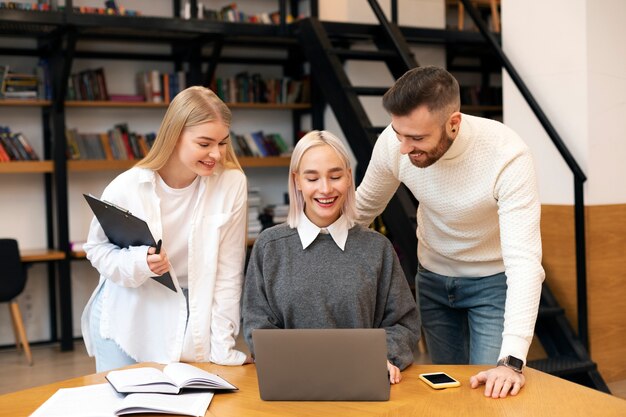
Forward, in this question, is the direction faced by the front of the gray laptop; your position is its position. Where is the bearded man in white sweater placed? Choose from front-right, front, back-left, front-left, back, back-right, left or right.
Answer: front-right

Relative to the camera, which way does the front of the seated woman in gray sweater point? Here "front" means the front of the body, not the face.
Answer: toward the camera

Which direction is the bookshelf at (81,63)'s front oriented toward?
toward the camera

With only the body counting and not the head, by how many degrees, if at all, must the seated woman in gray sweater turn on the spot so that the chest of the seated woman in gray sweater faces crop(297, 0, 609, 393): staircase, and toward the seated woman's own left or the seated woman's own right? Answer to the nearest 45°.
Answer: approximately 180°

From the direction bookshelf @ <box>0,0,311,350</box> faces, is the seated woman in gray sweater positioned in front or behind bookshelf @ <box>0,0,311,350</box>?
in front

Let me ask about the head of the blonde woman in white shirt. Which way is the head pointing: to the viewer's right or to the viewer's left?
to the viewer's right

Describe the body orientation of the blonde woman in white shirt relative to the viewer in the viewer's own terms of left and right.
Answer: facing the viewer and to the right of the viewer

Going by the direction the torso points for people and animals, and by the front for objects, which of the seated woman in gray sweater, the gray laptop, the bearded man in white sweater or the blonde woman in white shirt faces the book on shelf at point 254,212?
the gray laptop

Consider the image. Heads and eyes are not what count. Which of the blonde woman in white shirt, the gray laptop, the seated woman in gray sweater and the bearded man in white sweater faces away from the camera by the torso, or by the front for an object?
the gray laptop

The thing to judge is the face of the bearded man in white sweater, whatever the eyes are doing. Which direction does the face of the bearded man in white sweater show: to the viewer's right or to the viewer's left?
to the viewer's left

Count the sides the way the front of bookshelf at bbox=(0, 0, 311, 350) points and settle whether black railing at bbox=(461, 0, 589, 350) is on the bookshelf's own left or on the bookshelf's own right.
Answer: on the bookshelf's own left

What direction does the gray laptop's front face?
away from the camera

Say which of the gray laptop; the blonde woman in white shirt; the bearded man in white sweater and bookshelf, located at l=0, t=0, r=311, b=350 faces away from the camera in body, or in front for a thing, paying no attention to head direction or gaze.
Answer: the gray laptop

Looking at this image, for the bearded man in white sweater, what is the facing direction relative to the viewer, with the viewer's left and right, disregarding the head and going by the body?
facing the viewer and to the left of the viewer
